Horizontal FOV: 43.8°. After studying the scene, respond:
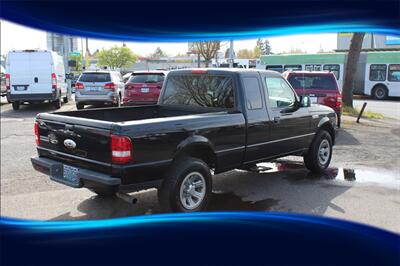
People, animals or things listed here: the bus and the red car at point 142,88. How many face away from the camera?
1

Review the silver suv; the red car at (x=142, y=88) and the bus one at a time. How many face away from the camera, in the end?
2

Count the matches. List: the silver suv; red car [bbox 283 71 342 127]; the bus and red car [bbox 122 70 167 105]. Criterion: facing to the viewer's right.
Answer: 1

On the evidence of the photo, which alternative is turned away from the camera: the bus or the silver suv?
the silver suv

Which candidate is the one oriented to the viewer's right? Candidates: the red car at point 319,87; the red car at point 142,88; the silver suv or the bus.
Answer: the bus

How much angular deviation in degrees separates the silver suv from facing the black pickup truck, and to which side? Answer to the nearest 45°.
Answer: approximately 180°

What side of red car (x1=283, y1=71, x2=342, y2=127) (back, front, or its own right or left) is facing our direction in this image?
back

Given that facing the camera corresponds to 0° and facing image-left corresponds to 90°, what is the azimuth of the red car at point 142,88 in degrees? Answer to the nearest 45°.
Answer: approximately 180°

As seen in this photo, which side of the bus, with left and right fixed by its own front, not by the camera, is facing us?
right

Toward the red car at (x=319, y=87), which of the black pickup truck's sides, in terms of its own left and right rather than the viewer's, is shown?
front

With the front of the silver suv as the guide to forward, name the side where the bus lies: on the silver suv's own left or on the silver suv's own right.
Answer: on the silver suv's own right

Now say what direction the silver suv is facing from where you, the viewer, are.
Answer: facing away from the viewer
